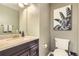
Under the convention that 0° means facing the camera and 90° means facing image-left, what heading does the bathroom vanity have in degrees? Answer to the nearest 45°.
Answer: approximately 315°

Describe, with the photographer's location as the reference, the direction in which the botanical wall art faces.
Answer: facing the viewer and to the left of the viewer

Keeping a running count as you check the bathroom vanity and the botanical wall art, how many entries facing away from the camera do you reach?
0
